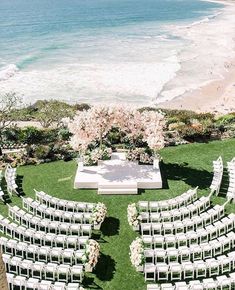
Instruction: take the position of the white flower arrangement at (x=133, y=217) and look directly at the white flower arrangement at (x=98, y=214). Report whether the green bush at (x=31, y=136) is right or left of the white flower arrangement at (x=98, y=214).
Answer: right

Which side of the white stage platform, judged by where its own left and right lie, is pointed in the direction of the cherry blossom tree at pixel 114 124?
back

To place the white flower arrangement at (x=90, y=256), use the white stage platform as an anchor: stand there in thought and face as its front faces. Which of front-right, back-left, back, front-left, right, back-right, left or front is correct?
front

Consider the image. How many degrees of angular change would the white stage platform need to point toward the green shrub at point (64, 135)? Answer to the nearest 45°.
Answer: approximately 135° to its right

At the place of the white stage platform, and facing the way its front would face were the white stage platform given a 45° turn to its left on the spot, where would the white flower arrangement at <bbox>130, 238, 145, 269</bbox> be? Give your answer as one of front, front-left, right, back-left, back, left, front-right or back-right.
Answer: front-right

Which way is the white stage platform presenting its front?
toward the camera

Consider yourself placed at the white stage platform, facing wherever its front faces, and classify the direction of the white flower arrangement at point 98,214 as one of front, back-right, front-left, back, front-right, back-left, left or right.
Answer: front

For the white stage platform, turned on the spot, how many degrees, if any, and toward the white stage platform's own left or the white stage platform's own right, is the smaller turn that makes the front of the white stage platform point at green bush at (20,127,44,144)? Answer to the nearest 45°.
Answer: approximately 135° to the white stage platform's own right

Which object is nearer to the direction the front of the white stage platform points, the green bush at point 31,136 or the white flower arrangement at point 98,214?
the white flower arrangement

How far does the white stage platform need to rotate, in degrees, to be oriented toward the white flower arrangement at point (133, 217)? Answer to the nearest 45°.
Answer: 0° — it already faces it

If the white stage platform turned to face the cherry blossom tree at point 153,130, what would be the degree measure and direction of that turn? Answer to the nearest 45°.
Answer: approximately 135° to its left

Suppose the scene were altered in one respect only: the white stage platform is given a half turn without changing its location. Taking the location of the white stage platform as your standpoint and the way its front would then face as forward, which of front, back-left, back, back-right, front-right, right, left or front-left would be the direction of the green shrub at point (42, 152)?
front-left

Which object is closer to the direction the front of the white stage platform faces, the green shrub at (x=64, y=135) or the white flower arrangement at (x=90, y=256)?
the white flower arrangement
